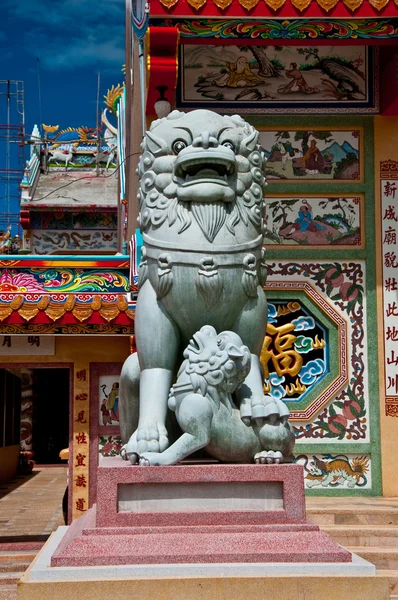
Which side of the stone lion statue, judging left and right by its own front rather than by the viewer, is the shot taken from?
front

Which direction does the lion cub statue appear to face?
to the viewer's left
